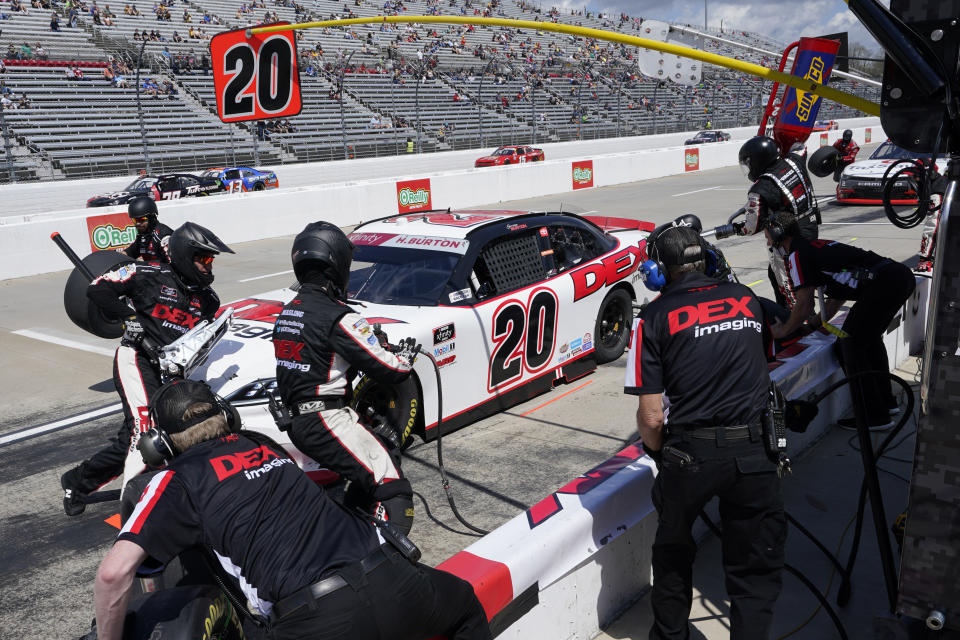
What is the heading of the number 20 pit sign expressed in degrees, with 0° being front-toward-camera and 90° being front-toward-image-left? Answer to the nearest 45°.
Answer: approximately 0°

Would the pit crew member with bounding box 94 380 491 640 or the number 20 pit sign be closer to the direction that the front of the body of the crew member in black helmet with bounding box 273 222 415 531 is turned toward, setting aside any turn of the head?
the number 20 pit sign

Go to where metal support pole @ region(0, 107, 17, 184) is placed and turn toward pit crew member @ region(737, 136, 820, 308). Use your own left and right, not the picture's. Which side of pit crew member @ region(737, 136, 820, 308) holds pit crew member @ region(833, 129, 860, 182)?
left

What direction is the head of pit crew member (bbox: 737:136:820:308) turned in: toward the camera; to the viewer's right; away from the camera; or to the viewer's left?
to the viewer's left

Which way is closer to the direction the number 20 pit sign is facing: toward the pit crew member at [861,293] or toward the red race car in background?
the pit crew member

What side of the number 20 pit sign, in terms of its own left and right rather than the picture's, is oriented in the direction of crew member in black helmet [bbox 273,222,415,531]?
front

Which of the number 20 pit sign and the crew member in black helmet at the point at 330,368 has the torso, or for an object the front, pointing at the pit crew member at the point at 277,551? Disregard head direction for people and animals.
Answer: the number 20 pit sign

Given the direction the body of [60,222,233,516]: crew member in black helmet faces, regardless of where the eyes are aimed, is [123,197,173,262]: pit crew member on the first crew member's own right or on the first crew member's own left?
on the first crew member's own left

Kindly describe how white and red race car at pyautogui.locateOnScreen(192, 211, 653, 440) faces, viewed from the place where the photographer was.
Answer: facing the viewer and to the left of the viewer

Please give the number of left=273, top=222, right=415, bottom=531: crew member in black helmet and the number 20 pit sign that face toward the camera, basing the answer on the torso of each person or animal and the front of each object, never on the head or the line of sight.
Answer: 1

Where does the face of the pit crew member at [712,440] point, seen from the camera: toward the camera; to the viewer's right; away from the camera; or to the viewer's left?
away from the camera

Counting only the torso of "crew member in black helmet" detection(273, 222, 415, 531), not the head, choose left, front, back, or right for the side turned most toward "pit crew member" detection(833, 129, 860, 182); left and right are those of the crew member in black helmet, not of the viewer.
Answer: front

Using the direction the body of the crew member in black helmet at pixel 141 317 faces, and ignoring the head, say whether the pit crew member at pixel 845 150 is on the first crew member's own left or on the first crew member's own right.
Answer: on the first crew member's own left

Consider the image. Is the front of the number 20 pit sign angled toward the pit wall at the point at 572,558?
yes
